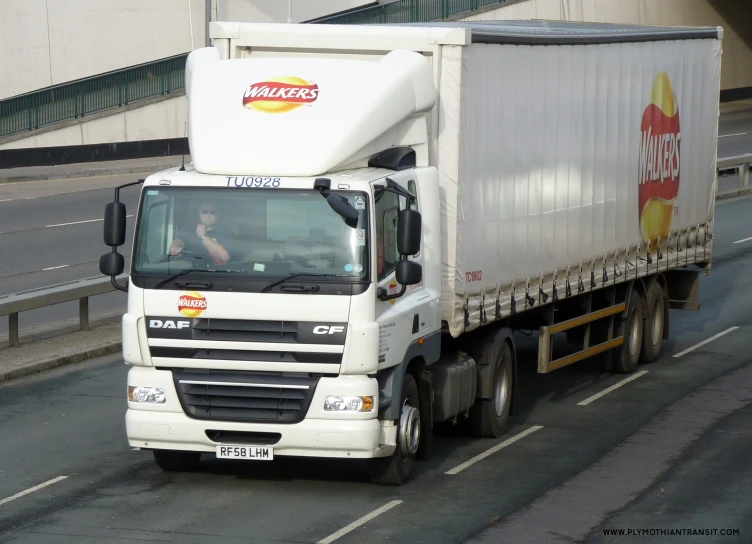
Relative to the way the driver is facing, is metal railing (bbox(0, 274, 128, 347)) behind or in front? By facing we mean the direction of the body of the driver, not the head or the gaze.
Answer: behind

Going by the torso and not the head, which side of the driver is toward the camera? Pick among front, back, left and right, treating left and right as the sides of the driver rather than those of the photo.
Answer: front

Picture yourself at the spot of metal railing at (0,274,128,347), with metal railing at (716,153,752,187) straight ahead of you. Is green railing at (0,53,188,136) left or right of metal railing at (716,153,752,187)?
left

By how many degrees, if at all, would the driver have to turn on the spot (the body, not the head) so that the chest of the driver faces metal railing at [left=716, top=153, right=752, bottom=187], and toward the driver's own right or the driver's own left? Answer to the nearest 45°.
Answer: approximately 135° to the driver's own left

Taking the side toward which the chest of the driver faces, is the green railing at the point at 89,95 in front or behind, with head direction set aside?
behind

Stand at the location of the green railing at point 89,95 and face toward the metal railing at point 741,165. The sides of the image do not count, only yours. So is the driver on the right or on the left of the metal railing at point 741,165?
right
